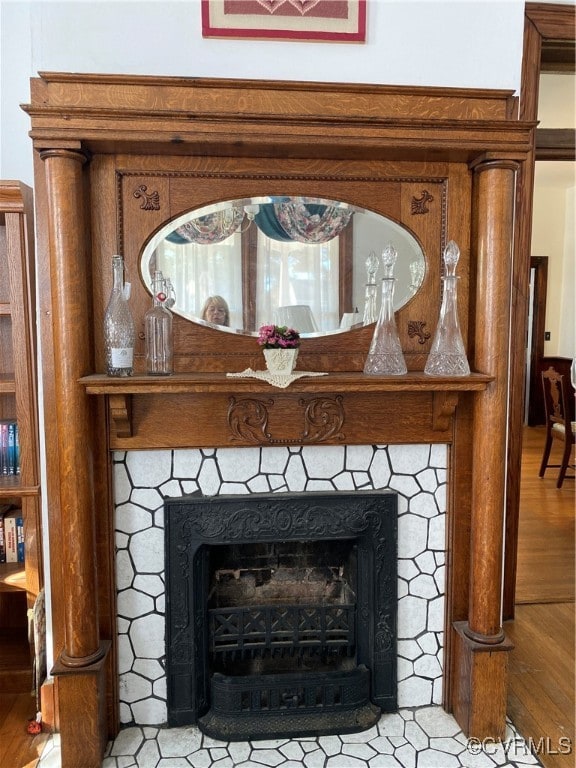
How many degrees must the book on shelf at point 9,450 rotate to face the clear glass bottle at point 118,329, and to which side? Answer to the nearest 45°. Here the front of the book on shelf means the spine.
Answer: approximately 45° to its left

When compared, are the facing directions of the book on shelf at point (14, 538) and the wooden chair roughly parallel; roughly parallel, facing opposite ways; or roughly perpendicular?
roughly perpendicular

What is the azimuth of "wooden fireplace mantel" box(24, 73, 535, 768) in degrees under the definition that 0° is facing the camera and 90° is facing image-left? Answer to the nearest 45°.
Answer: approximately 0°

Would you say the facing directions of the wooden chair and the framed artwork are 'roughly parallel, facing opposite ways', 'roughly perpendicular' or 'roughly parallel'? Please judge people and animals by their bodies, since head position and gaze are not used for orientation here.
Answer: roughly perpendicular

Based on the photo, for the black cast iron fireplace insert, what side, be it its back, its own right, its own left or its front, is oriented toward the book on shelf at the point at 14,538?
right
